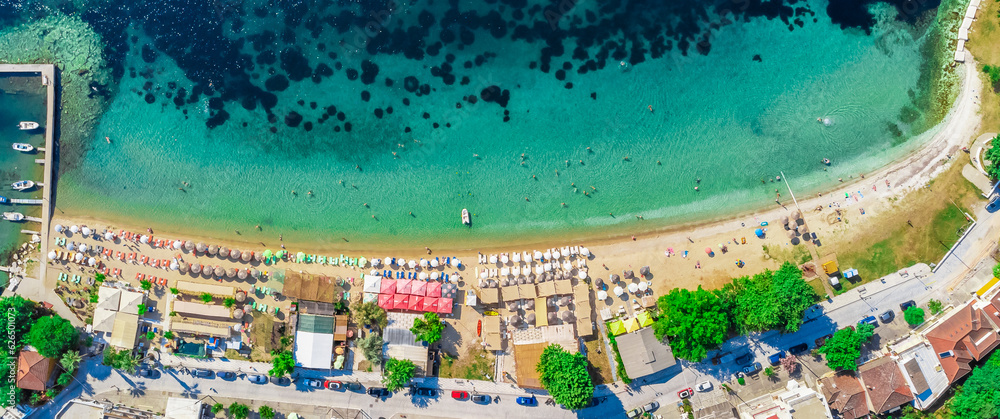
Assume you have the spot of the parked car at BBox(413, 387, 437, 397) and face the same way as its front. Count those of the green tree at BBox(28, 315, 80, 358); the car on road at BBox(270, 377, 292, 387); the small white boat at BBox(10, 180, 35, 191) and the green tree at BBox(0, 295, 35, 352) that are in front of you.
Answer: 4

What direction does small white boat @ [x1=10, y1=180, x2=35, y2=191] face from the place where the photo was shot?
facing to the left of the viewer

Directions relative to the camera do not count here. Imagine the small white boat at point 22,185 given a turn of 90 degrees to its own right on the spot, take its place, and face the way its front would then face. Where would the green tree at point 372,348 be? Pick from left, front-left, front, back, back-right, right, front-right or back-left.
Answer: back-right

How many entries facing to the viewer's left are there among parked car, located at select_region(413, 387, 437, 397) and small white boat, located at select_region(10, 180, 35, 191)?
2

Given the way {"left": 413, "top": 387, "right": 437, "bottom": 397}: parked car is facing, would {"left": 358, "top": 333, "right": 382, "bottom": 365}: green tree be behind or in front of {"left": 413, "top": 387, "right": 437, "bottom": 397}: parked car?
in front
